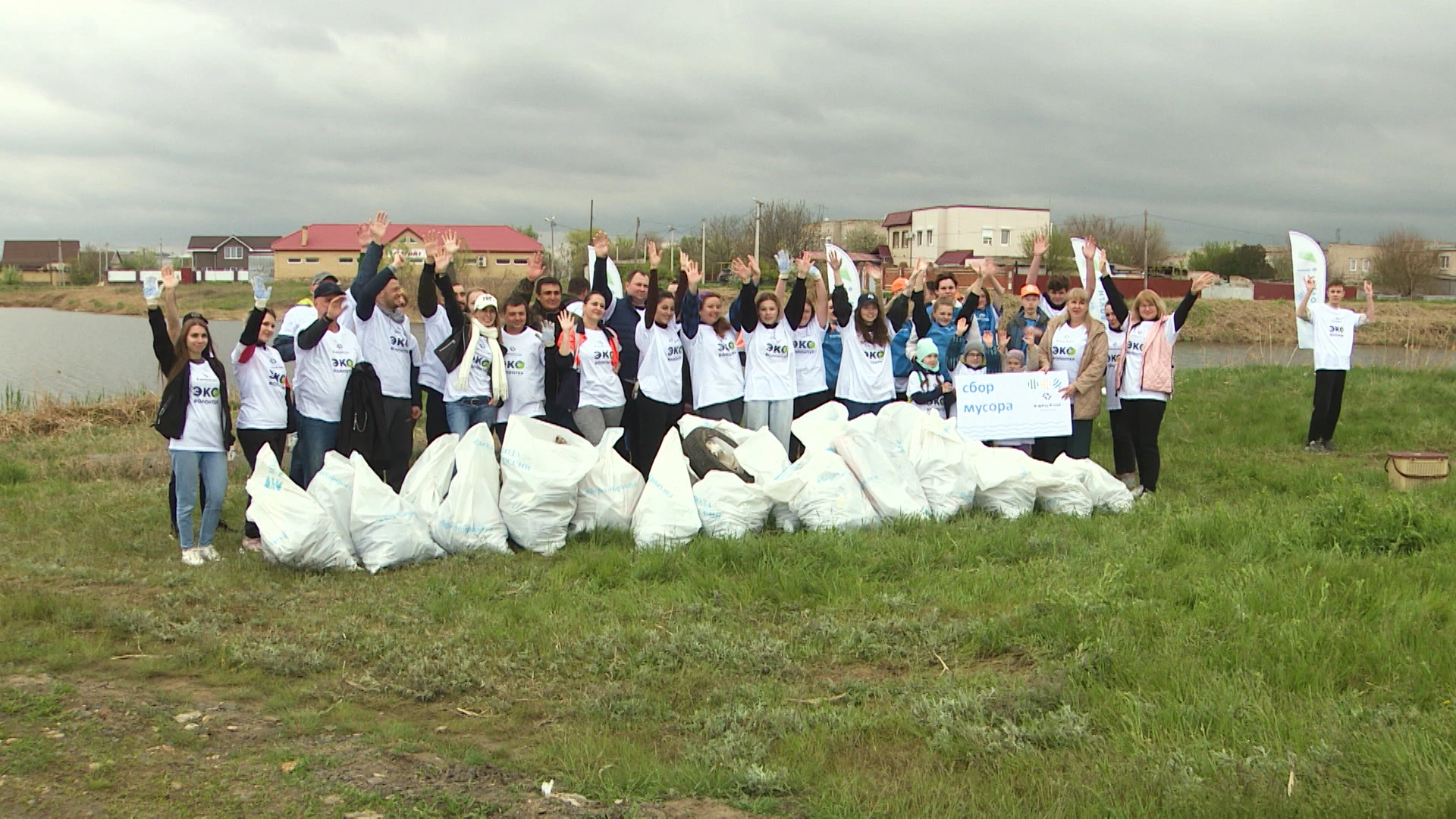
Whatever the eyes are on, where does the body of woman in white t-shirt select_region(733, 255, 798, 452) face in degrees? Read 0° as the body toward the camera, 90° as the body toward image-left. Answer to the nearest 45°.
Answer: approximately 0°

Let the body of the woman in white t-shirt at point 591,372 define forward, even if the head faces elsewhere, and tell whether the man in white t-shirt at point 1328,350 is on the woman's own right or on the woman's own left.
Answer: on the woman's own left

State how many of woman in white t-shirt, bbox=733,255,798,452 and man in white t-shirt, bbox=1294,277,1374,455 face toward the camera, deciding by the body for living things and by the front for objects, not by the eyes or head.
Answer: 2

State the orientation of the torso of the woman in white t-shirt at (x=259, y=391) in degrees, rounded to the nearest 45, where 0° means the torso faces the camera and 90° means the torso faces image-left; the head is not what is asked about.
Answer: approximately 315°

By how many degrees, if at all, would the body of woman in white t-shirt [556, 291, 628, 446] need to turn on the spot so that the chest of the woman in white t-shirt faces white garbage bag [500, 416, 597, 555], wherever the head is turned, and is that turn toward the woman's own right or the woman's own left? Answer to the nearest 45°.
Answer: approximately 45° to the woman's own right

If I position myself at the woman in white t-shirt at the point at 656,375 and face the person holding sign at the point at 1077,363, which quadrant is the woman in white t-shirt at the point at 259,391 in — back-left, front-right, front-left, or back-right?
back-right

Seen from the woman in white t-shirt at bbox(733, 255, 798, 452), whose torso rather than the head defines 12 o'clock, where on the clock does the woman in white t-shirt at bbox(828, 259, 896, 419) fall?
the woman in white t-shirt at bbox(828, 259, 896, 419) is roughly at 8 o'clock from the woman in white t-shirt at bbox(733, 255, 798, 452).
